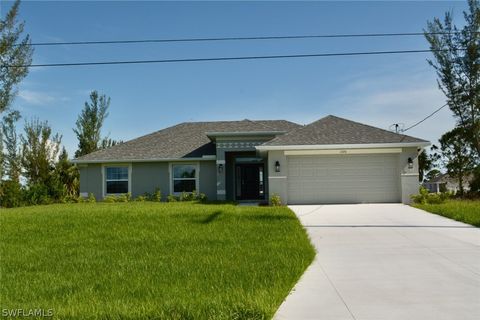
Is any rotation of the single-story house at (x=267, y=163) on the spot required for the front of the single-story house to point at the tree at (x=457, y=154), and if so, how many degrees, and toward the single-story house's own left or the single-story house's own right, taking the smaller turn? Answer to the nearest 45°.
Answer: approximately 90° to the single-story house's own left

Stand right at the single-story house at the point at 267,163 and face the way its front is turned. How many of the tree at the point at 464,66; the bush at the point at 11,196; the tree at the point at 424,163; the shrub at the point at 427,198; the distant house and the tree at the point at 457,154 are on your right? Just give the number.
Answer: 1

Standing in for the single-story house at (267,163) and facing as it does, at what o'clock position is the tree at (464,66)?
The tree is roughly at 9 o'clock from the single-story house.

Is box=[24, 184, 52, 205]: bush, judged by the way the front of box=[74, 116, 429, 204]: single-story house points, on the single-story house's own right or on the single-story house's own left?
on the single-story house's own right

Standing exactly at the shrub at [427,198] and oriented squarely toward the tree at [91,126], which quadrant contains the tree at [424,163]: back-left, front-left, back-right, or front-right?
front-right

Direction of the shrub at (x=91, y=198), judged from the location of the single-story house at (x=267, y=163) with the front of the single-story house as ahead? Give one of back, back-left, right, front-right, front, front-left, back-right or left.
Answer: right

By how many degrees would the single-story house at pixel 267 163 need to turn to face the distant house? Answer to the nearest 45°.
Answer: approximately 135° to its left

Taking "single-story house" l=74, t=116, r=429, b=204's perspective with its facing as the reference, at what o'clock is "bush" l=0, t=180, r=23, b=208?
The bush is roughly at 3 o'clock from the single-story house.

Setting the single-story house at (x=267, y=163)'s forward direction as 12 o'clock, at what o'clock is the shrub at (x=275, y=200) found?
The shrub is roughly at 12 o'clock from the single-story house.

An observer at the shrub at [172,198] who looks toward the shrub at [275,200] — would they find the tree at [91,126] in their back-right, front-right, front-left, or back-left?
back-left

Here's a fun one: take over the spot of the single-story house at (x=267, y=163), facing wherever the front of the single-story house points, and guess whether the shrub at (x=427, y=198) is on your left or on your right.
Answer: on your left

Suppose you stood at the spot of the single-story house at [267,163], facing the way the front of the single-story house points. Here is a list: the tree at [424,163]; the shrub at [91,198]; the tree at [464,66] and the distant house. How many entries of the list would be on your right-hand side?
1

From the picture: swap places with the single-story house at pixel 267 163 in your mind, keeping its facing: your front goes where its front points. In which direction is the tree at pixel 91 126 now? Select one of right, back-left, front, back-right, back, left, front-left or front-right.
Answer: back-right

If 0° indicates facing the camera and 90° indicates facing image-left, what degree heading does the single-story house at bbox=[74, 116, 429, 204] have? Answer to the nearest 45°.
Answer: approximately 0°

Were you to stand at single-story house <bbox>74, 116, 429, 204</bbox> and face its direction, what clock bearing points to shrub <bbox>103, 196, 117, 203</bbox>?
The shrub is roughly at 3 o'clock from the single-story house.

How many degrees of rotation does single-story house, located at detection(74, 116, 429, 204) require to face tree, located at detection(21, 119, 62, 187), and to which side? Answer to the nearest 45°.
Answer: approximately 135° to its right
